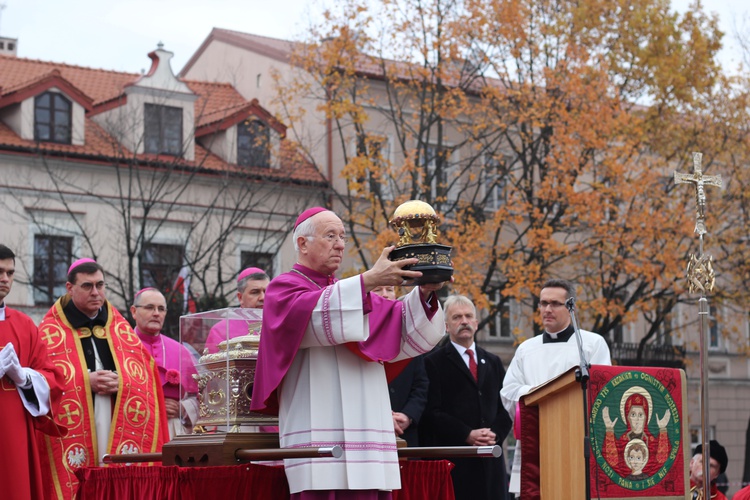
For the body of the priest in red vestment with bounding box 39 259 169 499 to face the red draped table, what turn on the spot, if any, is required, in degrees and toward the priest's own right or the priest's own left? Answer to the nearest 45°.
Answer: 0° — they already face it

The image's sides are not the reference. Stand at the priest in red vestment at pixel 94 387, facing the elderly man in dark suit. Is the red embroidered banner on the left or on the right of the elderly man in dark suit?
right

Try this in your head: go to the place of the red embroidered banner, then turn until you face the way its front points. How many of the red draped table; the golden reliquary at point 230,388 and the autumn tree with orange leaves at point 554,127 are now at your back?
1

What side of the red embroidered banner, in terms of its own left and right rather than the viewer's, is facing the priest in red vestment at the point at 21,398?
right

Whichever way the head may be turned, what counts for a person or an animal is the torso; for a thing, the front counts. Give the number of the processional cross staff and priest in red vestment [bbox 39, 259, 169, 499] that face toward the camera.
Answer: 2

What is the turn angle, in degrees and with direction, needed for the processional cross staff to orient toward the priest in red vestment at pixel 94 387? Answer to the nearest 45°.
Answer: approximately 45° to its right

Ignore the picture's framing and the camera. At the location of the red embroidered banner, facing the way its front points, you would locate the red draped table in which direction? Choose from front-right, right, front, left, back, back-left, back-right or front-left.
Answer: front-right

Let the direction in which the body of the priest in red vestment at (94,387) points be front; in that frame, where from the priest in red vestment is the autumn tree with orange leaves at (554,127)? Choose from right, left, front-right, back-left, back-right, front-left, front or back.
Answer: back-left

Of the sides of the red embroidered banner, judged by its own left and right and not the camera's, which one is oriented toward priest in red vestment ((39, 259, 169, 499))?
right

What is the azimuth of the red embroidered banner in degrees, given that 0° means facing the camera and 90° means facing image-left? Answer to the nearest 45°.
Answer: approximately 0°
